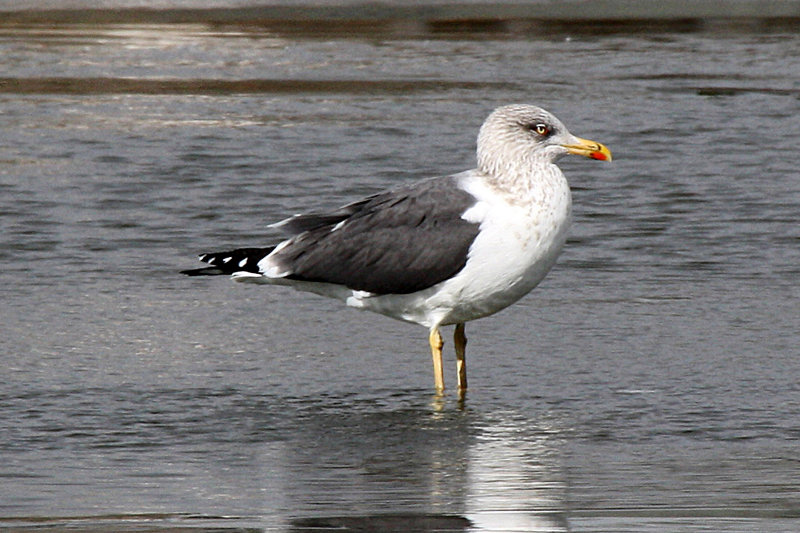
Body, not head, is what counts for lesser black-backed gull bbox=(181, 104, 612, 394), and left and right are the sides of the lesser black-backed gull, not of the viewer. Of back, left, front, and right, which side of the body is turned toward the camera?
right
